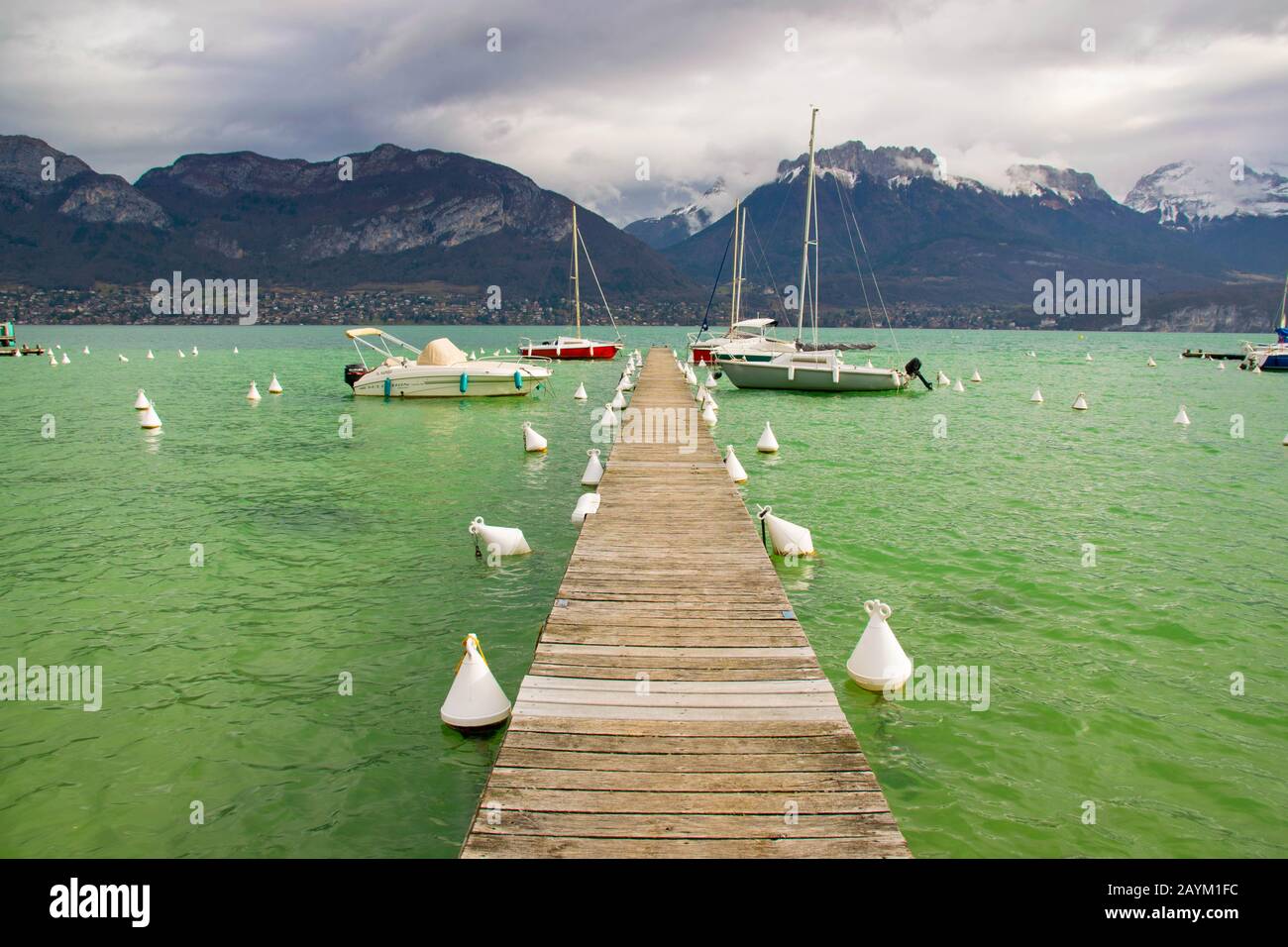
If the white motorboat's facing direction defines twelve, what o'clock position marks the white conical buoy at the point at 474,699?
The white conical buoy is roughly at 3 o'clock from the white motorboat.

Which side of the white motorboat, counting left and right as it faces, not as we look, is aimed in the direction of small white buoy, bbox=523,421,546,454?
right

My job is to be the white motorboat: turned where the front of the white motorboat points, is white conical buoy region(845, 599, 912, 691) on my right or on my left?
on my right

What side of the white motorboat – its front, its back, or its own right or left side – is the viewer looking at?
right

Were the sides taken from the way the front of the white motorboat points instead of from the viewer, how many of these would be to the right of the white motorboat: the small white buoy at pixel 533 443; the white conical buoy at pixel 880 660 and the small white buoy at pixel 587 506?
3

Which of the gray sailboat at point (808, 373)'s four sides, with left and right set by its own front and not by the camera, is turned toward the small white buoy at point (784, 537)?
left

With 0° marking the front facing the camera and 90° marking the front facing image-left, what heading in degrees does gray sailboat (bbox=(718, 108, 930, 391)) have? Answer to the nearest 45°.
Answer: approximately 90°

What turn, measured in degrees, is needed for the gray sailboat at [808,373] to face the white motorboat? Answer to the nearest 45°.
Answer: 0° — it already faces it
